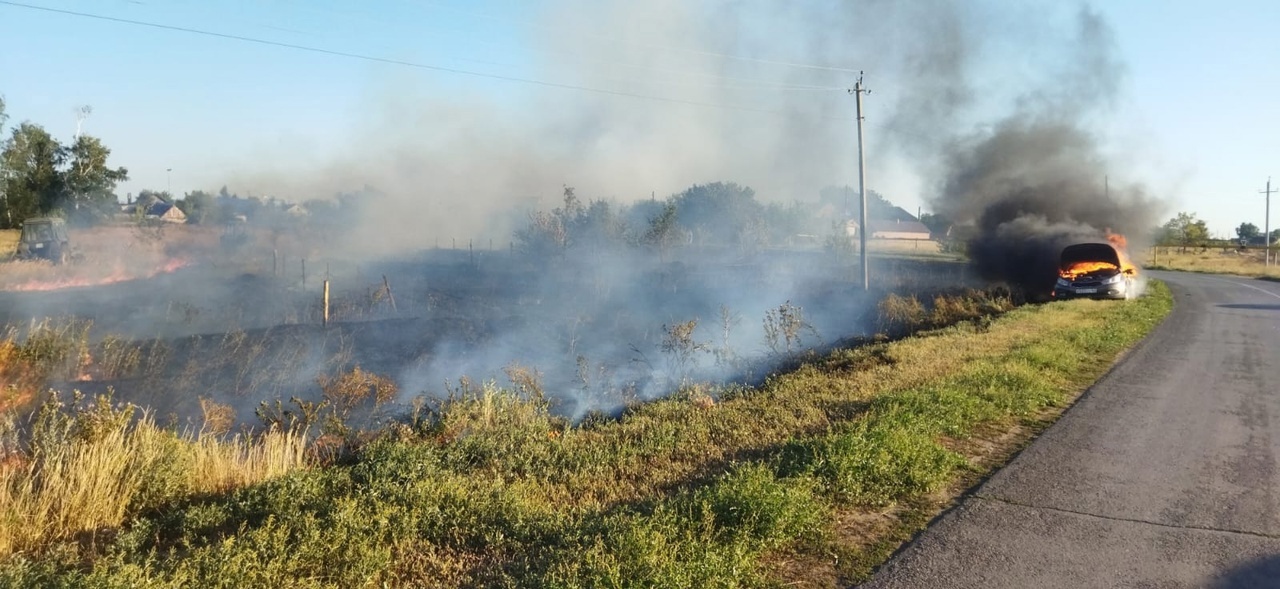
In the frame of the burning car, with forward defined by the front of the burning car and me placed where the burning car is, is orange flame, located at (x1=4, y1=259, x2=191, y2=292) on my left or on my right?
on my right

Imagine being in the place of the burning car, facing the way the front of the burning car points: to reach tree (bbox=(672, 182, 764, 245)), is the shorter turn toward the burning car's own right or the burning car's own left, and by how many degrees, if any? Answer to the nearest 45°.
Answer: approximately 135° to the burning car's own right

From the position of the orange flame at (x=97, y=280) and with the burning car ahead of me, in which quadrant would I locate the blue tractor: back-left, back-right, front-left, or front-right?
back-left

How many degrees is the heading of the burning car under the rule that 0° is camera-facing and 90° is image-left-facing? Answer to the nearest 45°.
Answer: approximately 0°

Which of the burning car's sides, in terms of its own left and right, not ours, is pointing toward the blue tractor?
right

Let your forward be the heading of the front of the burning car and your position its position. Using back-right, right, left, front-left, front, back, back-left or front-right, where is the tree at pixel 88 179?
right

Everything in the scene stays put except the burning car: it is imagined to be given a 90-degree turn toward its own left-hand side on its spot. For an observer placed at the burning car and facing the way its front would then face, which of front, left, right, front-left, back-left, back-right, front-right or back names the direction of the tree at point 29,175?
back
